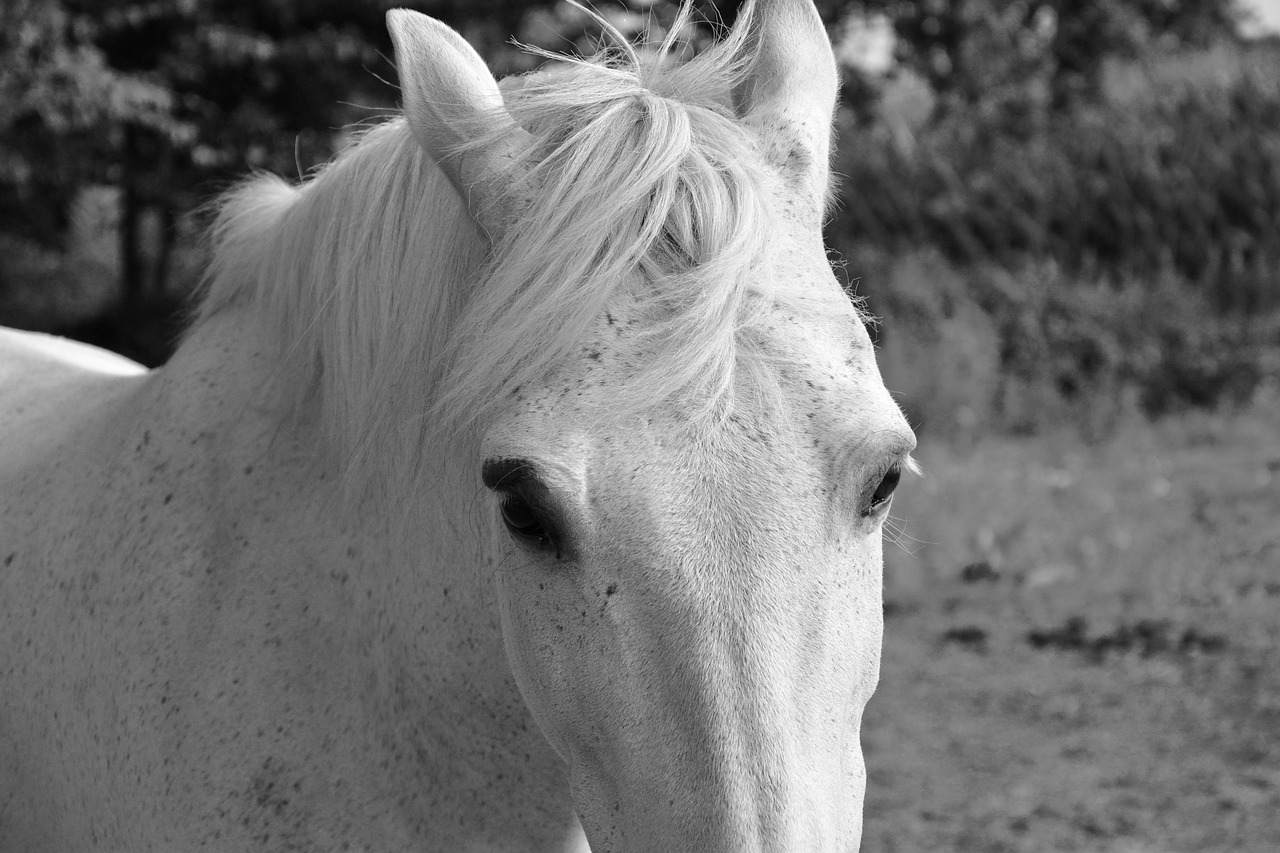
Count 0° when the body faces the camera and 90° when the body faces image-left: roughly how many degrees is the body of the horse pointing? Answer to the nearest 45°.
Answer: approximately 315°
